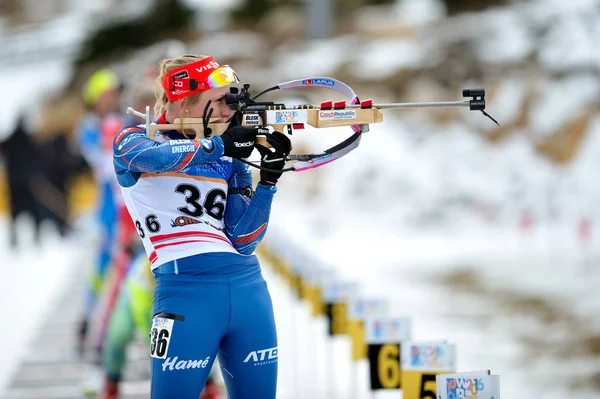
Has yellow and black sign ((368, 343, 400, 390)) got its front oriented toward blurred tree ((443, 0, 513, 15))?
no

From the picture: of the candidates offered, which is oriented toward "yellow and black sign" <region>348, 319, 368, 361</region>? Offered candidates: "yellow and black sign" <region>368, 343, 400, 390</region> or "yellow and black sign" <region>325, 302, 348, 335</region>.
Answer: "yellow and black sign" <region>325, 302, 348, 335</region>

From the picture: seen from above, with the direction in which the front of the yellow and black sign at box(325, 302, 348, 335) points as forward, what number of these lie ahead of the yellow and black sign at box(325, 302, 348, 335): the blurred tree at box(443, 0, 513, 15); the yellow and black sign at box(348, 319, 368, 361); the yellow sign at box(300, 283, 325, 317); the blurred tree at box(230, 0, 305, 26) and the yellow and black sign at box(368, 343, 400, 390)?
2

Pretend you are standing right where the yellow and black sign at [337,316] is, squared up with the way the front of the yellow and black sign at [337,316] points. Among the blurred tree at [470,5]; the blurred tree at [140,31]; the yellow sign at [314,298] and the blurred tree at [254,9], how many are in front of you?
0

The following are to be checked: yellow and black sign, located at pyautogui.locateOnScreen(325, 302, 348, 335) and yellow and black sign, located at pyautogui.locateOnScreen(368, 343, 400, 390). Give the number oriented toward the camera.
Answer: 2

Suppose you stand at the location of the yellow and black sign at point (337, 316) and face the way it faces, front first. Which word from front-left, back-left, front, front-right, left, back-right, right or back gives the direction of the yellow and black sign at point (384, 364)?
front

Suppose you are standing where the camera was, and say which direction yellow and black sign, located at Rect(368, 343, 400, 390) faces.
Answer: facing the viewer

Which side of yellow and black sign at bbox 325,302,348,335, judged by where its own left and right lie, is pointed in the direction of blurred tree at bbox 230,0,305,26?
back

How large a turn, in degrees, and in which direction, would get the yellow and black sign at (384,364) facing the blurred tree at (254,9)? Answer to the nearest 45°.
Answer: approximately 180°

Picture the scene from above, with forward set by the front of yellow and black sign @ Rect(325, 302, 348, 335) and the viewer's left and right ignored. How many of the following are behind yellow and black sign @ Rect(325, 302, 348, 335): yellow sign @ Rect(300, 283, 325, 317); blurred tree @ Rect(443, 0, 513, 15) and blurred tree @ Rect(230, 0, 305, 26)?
3

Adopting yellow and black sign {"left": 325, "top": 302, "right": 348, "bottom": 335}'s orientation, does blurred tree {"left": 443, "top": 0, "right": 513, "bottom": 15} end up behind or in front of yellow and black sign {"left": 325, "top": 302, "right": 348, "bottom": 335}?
behind

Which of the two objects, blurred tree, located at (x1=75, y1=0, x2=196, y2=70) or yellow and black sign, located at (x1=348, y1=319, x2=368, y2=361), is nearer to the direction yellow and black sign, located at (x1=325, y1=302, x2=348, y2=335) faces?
the yellow and black sign

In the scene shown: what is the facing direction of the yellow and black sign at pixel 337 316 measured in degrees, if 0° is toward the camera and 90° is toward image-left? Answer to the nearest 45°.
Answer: approximately 0°

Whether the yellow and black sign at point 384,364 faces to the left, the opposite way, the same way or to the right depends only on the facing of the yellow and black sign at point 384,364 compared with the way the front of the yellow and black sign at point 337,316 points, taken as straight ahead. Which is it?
the same way

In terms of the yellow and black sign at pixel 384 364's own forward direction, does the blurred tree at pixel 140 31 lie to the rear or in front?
to the rear

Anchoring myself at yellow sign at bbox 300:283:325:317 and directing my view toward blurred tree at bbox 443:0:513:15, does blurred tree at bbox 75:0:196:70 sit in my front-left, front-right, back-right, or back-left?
front-left

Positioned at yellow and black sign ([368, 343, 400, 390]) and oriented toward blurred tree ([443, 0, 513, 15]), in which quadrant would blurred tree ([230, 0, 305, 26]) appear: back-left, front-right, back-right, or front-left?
front-left

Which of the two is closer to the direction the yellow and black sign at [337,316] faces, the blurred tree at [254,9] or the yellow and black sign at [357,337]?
the yellow and black sign
